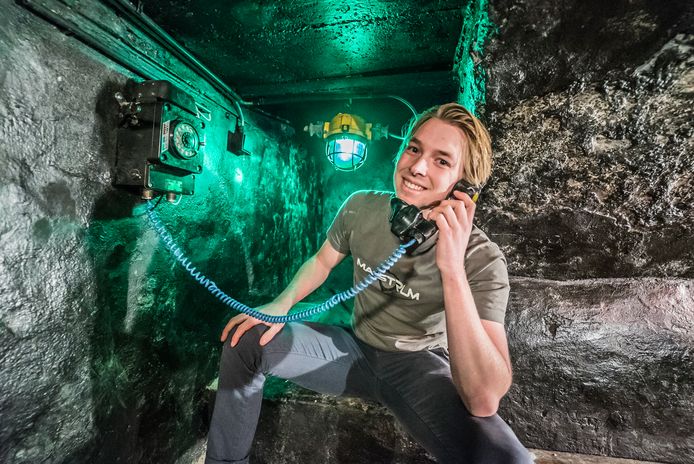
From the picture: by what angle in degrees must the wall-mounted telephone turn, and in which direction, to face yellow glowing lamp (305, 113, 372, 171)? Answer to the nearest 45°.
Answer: approximately 90° to its left

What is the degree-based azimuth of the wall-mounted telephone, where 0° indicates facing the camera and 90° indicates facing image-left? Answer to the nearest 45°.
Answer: approximately 315°

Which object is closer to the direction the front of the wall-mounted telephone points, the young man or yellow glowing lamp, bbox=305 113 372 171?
the young man

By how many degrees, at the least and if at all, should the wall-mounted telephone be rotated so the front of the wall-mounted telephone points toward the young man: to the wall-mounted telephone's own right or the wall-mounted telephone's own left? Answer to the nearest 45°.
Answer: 0° — it already faces them
